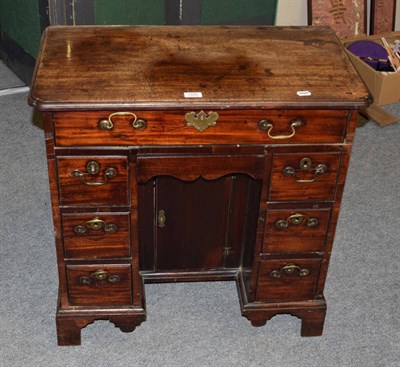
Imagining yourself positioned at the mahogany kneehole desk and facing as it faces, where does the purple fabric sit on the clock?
The purple fabric is roughly at 7 o'clock from the mahogany kneehole desk.

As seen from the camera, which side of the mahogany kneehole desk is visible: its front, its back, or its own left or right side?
front

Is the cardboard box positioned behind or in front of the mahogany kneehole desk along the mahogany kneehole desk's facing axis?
behind
